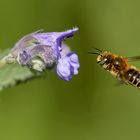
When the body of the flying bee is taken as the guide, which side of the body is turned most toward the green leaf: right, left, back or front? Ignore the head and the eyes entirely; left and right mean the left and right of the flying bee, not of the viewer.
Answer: front

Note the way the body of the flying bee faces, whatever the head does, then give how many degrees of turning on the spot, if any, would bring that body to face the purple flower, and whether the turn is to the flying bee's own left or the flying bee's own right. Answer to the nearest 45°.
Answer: approximately 45° to the flying bee's own left

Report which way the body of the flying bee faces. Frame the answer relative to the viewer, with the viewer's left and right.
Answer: facing to the left of the viewer
